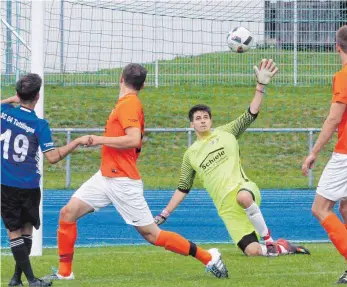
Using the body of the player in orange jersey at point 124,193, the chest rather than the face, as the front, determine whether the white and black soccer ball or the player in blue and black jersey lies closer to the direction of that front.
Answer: the player in blue and black jersey

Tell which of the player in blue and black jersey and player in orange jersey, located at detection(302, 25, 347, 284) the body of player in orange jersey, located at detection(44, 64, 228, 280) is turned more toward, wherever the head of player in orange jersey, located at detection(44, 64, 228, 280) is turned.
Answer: the player in blue and black jersey

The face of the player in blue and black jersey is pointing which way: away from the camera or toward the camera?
away from the camera

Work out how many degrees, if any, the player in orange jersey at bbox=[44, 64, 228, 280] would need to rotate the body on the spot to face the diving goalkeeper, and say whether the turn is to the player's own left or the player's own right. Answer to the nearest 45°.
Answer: approximately 135° to the player's own right

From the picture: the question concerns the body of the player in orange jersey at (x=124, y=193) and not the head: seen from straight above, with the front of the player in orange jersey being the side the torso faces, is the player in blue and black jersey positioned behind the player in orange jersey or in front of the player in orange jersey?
in front

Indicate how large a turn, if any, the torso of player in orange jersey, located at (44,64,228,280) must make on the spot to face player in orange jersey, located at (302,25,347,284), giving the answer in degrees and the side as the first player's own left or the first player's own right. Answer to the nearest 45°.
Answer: approximately 180°

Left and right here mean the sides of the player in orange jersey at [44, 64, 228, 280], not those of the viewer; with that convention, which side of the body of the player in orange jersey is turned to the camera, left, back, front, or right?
left

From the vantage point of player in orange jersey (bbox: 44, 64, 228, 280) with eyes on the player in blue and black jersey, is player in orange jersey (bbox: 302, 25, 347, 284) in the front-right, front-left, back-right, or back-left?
back-left

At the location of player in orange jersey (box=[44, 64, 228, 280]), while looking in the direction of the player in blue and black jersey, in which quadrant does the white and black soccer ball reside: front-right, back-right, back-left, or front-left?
back-right

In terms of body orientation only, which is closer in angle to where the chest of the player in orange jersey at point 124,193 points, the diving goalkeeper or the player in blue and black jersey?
the player in blue and black jersey
